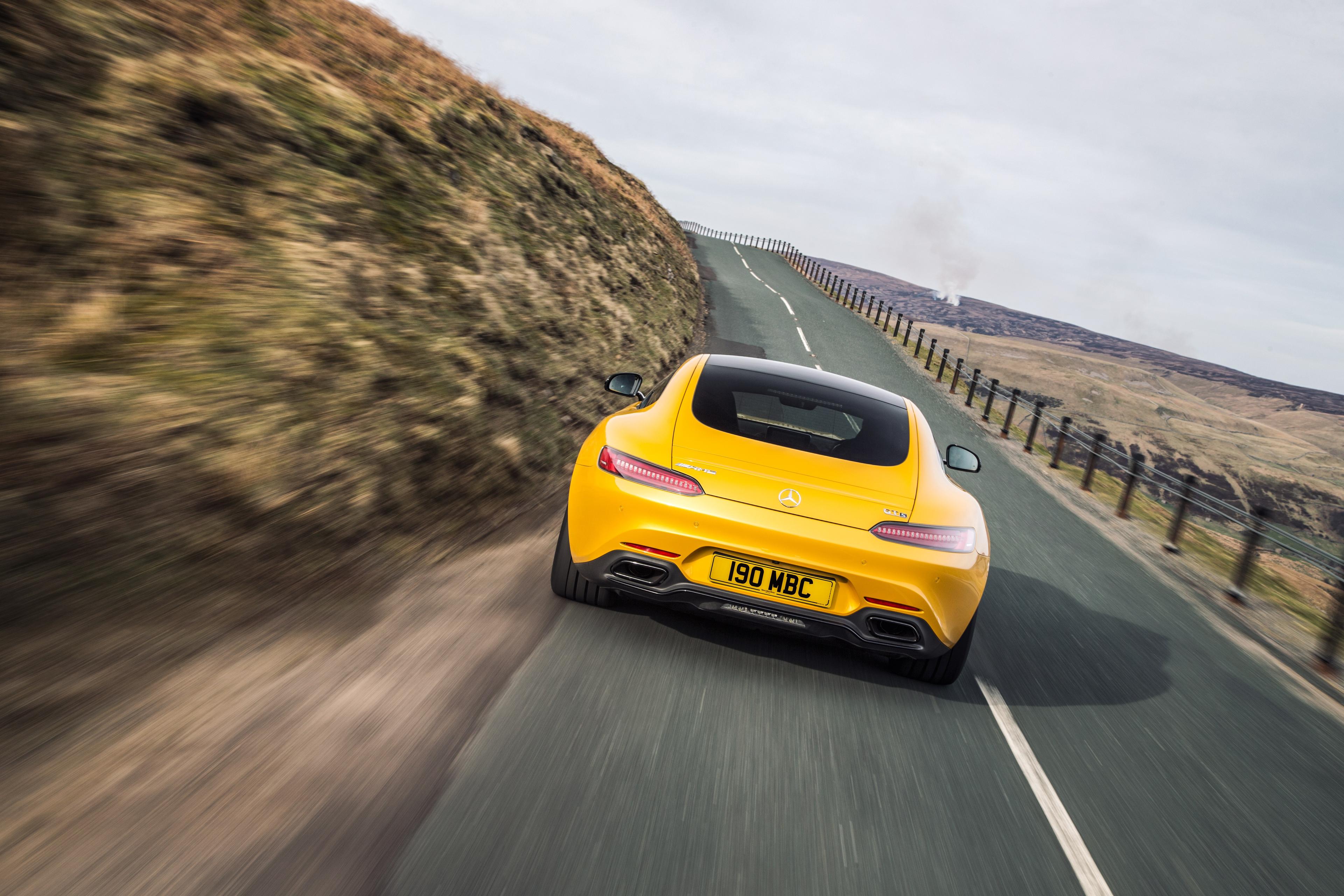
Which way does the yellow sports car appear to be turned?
away from the camera
